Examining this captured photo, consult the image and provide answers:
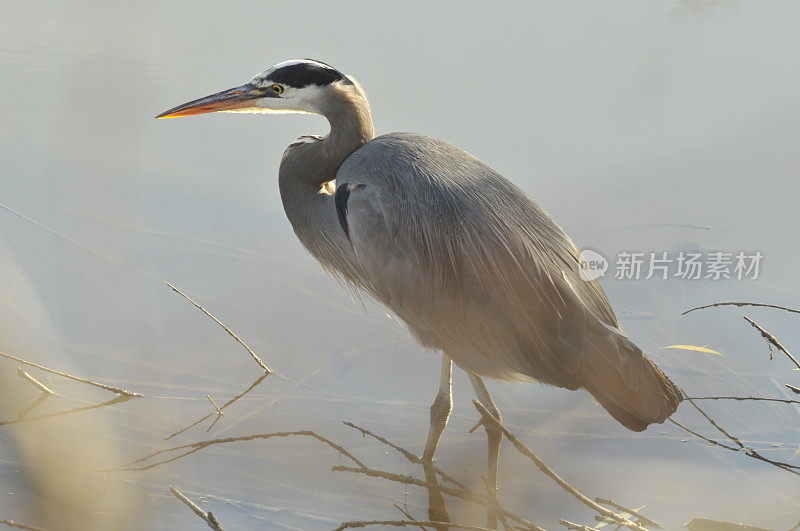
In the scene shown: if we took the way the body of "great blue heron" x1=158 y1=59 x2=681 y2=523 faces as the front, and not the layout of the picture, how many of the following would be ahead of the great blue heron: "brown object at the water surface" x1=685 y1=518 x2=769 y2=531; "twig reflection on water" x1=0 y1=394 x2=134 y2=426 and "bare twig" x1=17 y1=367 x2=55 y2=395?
2

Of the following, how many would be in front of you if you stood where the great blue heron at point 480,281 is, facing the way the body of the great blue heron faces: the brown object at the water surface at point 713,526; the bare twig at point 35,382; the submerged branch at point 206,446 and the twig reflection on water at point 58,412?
3

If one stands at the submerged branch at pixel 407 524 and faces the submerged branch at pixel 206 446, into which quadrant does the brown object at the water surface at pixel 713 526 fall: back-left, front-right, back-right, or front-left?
back-right

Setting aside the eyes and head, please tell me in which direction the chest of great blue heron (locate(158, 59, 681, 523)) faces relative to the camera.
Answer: to the viewer's left

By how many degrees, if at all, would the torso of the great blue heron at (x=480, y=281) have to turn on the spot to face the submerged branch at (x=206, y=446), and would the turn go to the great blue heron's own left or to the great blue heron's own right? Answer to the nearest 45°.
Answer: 0° — it already faces it

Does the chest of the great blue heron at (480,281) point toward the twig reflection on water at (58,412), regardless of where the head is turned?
yes

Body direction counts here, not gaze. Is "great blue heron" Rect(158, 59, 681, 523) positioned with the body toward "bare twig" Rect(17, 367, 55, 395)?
yes
